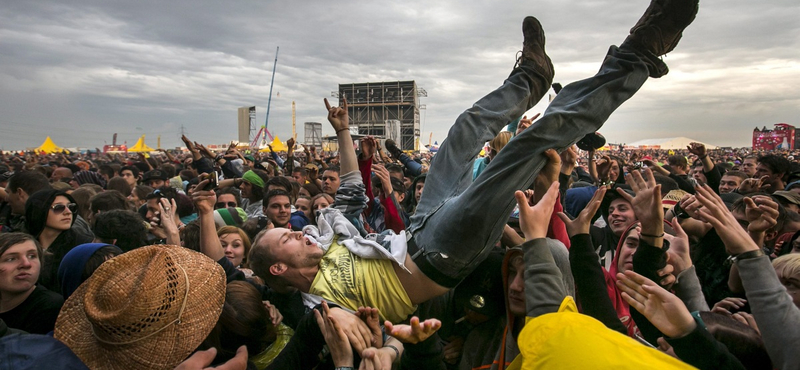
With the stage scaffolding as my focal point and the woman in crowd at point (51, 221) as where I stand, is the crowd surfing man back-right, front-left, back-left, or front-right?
back-right

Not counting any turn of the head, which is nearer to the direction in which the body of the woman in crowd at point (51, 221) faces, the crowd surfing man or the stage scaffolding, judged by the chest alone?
the crowd surfing man

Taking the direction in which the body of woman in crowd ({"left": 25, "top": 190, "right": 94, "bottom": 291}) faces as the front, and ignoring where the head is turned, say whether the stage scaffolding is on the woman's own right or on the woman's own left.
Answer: on the woman's own left

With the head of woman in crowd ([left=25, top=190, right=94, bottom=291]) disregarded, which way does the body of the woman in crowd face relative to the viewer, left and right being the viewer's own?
facing the viewer and to the right of the viewer
